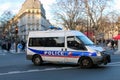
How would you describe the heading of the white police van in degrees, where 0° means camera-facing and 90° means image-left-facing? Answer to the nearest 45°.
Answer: approximately 315°
